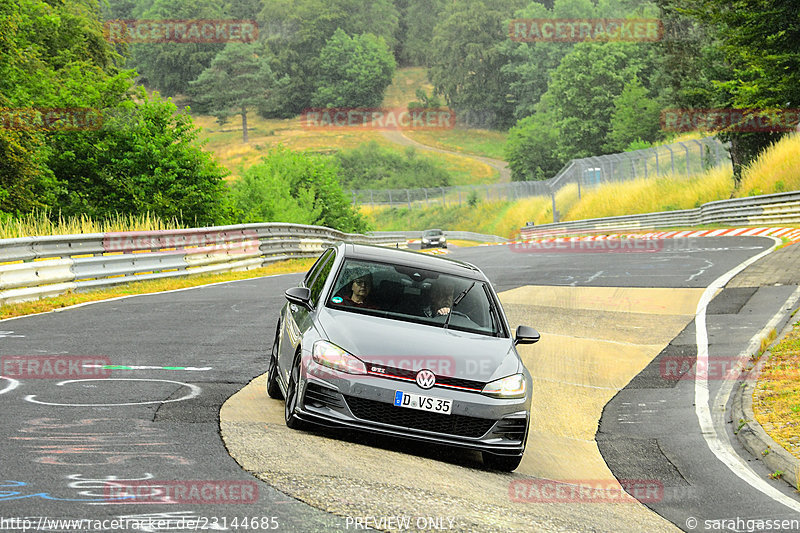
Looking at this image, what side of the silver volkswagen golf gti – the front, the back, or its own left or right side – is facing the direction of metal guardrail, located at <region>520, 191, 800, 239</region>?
back

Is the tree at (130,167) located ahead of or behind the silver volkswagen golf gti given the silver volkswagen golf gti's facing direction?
behind

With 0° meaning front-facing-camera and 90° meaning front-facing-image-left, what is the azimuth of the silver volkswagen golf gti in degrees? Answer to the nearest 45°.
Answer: approximately 0°

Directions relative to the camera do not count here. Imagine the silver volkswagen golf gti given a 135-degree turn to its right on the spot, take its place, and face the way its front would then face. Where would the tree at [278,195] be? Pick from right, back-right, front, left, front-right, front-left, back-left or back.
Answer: front-right

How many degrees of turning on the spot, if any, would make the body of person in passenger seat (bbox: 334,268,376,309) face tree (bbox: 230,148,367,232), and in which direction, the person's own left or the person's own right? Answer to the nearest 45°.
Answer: approximately 180°

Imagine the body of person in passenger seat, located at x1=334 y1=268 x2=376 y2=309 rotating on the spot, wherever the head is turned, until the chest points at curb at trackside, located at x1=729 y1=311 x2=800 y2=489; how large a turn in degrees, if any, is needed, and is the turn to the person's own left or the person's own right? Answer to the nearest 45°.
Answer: approximately 90° to the person's own left

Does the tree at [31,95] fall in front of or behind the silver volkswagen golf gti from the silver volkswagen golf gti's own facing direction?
behind

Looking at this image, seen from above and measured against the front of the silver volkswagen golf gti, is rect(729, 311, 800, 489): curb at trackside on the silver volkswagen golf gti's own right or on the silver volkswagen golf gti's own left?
on the silver volkswagen golf gti's own left

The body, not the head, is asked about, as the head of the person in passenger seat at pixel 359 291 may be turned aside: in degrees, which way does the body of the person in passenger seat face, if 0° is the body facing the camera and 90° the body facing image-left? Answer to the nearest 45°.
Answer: approximately 0°

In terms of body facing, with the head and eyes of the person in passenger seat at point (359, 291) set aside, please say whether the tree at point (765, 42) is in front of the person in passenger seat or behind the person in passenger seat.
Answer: behind

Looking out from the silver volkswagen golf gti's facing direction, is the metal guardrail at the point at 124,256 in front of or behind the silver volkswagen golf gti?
behind
